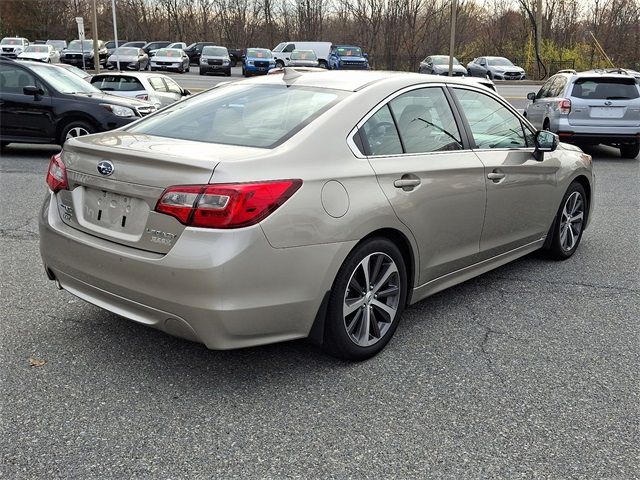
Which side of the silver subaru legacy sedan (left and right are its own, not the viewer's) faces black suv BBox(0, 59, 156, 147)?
left

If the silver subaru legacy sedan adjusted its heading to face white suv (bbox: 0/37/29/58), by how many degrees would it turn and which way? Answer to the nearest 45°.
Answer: approximately 90° to its left

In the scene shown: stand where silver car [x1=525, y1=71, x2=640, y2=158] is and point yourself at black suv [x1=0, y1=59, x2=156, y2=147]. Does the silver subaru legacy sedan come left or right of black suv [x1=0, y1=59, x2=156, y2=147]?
left

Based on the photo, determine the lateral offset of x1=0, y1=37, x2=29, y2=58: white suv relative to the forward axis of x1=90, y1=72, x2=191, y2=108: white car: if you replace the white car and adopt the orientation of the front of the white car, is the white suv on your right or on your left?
on your left

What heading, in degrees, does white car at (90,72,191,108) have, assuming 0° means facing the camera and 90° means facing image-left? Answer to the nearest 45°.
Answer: approximately 225°

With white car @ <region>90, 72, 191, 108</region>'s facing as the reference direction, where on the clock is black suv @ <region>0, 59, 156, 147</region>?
The black suv is roughly at 5 o'clock from the white car.

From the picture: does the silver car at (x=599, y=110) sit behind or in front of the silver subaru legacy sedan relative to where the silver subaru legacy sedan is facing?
in front

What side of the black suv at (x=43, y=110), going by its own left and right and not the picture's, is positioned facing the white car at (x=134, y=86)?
left

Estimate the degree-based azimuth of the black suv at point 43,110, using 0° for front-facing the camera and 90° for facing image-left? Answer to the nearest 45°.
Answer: approximately 315°

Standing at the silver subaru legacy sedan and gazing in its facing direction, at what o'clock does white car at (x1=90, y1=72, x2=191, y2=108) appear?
The white car is roughly at 10 o'clock from the silver subaru legacy sedan.

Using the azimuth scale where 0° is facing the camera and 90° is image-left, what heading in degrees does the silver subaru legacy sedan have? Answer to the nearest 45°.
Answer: approximately 225°

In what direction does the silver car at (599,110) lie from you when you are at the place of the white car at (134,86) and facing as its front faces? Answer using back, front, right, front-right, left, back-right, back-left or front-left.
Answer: right

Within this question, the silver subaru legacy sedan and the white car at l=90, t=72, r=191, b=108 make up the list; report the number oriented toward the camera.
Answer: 0
